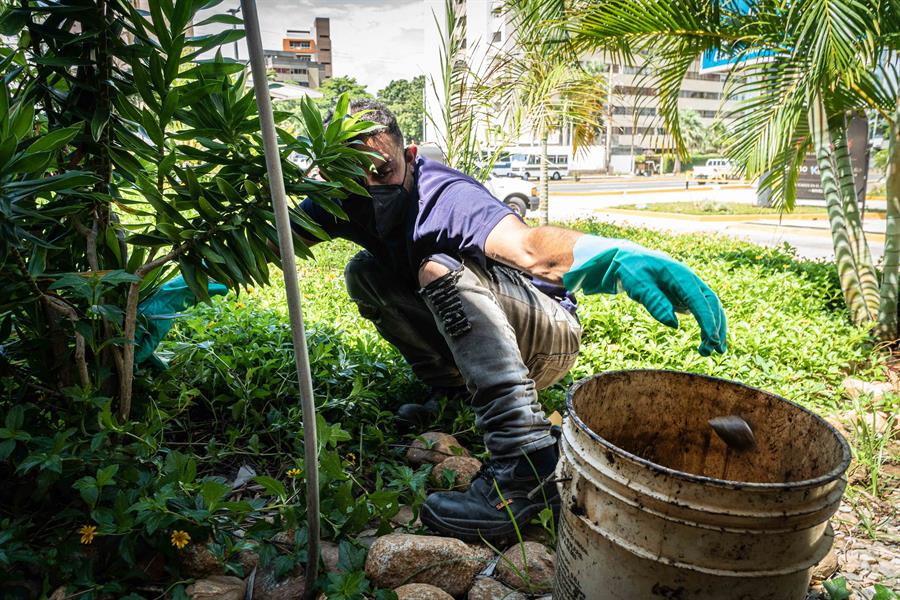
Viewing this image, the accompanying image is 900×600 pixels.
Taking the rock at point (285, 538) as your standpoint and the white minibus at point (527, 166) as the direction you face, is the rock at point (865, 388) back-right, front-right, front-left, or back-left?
front-right

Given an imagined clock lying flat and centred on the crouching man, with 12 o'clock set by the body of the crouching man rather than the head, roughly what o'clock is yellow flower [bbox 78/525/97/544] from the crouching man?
The yellow flower is roughly at 12 o'clock from the crouching man.

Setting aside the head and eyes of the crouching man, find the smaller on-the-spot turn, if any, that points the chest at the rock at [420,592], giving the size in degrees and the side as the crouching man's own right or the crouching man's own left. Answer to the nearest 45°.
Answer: approximately 45° to the crouching man's own left

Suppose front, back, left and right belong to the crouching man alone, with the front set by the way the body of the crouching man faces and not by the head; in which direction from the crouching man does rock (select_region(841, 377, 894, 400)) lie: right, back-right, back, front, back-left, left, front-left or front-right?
back

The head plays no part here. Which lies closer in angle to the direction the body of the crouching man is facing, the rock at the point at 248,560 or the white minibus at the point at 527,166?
the rock

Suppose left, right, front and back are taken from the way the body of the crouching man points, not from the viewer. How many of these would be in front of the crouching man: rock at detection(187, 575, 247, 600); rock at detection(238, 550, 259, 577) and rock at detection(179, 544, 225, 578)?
3

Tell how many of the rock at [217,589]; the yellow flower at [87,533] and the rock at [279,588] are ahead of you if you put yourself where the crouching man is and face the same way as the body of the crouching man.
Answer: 3

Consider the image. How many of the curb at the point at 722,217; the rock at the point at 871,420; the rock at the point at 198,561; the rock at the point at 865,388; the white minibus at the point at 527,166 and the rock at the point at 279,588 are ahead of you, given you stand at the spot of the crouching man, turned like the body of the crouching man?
2

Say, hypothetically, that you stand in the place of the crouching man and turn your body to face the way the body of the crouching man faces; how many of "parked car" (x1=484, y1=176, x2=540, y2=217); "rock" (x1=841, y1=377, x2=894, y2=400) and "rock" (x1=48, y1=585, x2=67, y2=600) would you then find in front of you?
1

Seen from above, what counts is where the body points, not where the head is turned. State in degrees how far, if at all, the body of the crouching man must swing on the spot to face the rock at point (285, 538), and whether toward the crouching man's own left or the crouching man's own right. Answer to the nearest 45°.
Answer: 0° — they already face it

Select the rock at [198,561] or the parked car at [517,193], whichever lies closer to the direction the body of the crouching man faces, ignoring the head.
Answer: the rock

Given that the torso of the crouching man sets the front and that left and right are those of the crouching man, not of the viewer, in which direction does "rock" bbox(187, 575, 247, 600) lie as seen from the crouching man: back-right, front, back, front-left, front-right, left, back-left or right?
front

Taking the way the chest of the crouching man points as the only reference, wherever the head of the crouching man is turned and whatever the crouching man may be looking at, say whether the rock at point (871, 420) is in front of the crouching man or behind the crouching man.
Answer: behind

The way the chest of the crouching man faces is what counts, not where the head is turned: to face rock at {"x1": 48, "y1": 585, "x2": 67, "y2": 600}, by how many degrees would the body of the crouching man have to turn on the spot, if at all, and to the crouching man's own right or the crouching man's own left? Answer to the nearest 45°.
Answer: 0° — they already face it

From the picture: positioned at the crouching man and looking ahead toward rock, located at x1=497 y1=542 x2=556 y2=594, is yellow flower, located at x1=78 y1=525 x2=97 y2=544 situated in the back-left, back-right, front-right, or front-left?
front-right

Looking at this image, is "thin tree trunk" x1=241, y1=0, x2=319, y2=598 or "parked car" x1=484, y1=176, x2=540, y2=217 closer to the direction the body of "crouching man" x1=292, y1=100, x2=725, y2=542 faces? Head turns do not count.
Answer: the thin tree trunk
